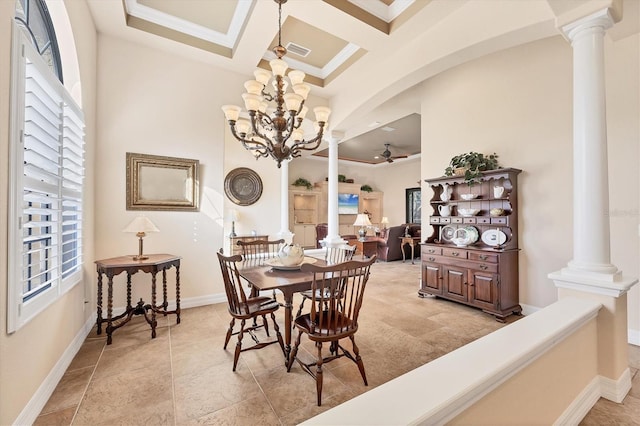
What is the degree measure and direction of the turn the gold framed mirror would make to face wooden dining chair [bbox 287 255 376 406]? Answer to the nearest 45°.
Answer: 0° — it already faces it

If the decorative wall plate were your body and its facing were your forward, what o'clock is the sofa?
The sofa is roughly at 9 o'clock from the decorative wall plate.

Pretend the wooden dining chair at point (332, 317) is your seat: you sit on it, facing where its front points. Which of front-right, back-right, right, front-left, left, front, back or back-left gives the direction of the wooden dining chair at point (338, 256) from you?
front-right

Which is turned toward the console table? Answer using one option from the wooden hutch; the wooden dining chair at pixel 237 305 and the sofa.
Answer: the wooden hutch

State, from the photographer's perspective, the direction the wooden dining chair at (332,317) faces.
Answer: facing away from the viewer and to the left of the viewer

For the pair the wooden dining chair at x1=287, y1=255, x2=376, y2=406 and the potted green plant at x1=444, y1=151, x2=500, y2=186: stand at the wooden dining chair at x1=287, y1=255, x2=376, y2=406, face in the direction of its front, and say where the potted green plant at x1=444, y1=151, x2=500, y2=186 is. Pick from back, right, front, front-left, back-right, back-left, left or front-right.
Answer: right

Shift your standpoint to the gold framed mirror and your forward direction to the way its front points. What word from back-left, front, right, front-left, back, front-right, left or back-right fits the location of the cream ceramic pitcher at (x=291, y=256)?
front

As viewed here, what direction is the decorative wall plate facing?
toward the camera

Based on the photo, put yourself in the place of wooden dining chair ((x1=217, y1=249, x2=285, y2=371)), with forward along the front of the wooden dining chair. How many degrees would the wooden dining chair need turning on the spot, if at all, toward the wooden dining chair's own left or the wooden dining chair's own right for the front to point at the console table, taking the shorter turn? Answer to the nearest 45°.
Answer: approximately 90° to the wooden dining chair's own left

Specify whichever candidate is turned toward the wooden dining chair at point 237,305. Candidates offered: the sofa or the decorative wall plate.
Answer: the decorative wall plate

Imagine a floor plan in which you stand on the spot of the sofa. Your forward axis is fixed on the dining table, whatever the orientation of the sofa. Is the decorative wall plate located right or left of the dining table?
right

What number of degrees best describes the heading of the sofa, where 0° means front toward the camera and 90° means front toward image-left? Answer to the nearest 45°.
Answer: approximately 135°

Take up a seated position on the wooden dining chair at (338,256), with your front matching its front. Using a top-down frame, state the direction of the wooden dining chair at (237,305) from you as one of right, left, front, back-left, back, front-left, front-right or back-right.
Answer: front

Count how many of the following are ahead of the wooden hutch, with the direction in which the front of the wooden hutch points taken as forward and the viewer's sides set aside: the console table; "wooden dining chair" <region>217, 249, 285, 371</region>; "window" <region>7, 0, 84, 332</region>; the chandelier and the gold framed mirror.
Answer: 5

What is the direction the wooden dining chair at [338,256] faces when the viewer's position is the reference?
facing the viewer and to the left of the viewer
